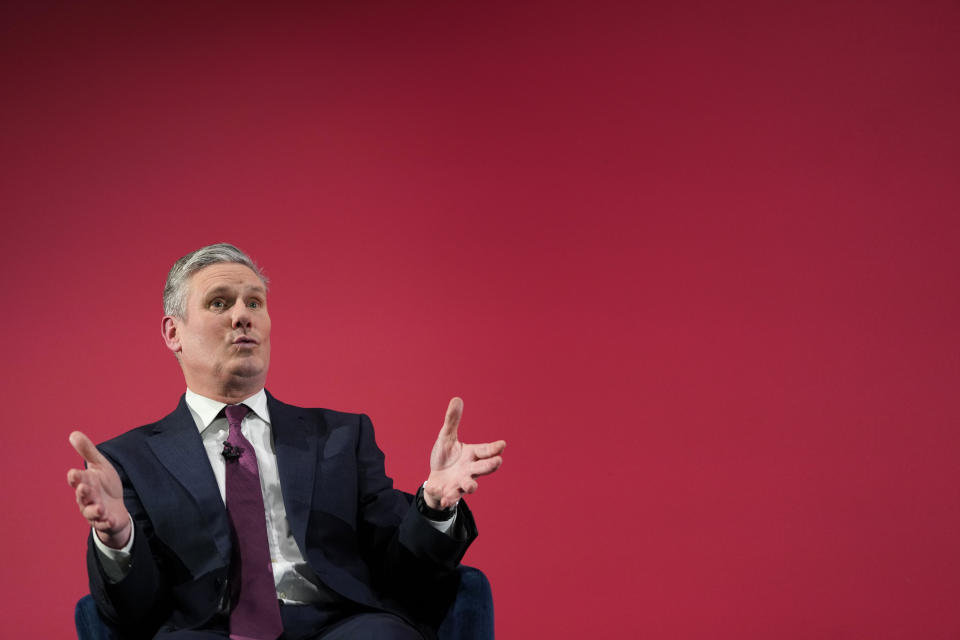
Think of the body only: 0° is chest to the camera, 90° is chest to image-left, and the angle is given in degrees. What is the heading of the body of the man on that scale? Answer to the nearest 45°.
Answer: approximately 0°

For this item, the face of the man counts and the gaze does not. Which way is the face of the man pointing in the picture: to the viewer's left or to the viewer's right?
to the viewer's right
